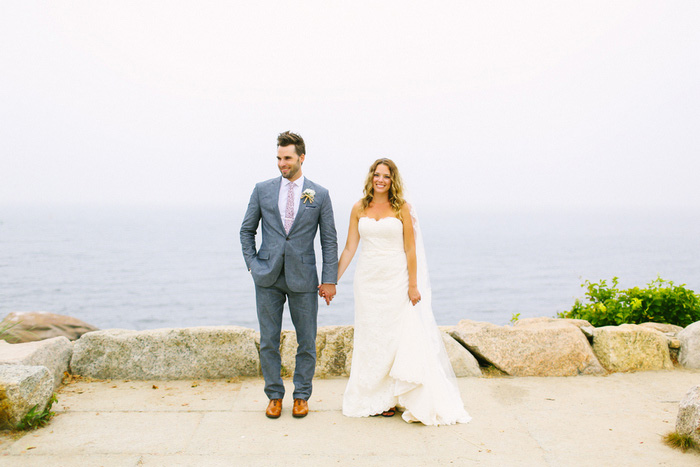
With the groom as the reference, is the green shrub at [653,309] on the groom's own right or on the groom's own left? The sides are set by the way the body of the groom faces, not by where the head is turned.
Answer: on the groom's own left

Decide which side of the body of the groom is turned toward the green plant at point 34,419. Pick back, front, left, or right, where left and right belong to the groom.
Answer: right

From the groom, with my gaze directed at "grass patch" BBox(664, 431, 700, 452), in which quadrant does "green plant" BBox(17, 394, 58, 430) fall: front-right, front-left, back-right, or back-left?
back-right

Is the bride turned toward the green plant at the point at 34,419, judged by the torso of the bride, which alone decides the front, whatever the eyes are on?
no

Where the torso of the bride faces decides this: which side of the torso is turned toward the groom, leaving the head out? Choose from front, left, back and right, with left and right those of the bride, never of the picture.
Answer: right

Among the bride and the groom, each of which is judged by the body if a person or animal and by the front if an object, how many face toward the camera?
2

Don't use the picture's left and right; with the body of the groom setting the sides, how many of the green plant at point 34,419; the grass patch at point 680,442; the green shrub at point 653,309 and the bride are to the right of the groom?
1

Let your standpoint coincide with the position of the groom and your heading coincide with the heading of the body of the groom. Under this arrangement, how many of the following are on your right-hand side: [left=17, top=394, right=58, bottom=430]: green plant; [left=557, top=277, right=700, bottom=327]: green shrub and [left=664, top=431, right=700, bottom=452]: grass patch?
1

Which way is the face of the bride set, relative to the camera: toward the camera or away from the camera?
toward the camera

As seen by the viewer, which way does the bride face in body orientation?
toward the camera

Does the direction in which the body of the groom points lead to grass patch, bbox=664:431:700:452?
no

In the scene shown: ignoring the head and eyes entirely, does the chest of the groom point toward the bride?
no

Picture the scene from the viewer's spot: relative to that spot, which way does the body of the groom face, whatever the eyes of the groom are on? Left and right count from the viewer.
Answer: facing the viewer

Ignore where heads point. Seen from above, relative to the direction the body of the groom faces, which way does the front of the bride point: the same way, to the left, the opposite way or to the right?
the same way
